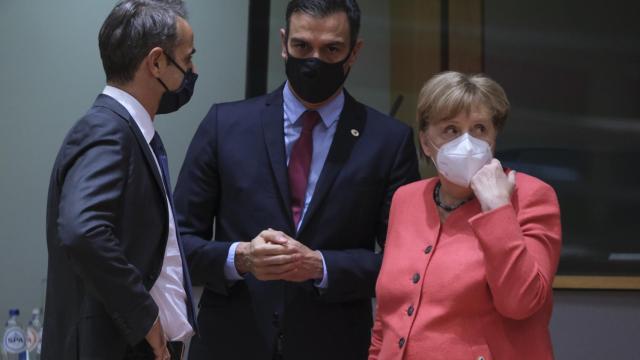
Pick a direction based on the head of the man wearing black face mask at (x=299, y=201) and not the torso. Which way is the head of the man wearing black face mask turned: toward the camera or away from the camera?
toward the camera

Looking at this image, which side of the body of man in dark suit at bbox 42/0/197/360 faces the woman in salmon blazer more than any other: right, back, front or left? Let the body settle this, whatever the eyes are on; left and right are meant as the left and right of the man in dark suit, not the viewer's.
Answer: front

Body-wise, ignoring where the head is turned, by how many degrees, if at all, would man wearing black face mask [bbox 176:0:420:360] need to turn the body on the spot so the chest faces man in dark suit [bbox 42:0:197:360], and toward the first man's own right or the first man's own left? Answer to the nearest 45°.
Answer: approximately 45° to the first man's own right

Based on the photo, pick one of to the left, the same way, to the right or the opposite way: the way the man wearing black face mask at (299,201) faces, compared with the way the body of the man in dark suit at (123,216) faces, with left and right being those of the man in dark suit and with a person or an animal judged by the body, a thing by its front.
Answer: to the right

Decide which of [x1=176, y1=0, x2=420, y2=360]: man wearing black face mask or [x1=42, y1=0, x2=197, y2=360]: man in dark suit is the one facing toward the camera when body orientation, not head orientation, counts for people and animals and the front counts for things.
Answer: the man wearing black face mask

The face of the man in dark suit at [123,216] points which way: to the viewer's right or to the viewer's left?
to the viewer's right

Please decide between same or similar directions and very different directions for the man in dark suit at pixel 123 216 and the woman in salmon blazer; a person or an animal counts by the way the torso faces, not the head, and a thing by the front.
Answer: very different directions

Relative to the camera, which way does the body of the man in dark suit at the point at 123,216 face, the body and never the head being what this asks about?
to the viewer's right

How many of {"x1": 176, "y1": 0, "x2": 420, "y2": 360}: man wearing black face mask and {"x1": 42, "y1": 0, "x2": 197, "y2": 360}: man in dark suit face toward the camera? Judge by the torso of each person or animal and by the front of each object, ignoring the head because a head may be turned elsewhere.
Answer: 1

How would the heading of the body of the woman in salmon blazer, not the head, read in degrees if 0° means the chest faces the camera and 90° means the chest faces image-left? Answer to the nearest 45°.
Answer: approximately 45°

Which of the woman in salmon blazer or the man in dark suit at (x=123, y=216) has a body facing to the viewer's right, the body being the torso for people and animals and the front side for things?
the man in dark suit

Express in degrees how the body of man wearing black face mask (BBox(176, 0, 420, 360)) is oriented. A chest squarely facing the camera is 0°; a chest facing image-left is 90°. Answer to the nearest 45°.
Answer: approximately 0°

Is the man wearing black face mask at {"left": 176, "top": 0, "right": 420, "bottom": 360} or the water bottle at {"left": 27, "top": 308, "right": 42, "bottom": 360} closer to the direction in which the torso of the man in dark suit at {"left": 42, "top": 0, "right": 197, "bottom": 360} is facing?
the man wearing black face mask

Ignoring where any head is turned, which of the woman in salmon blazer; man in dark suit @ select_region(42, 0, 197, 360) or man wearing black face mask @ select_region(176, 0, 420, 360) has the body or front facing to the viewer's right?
the man in dark suit
